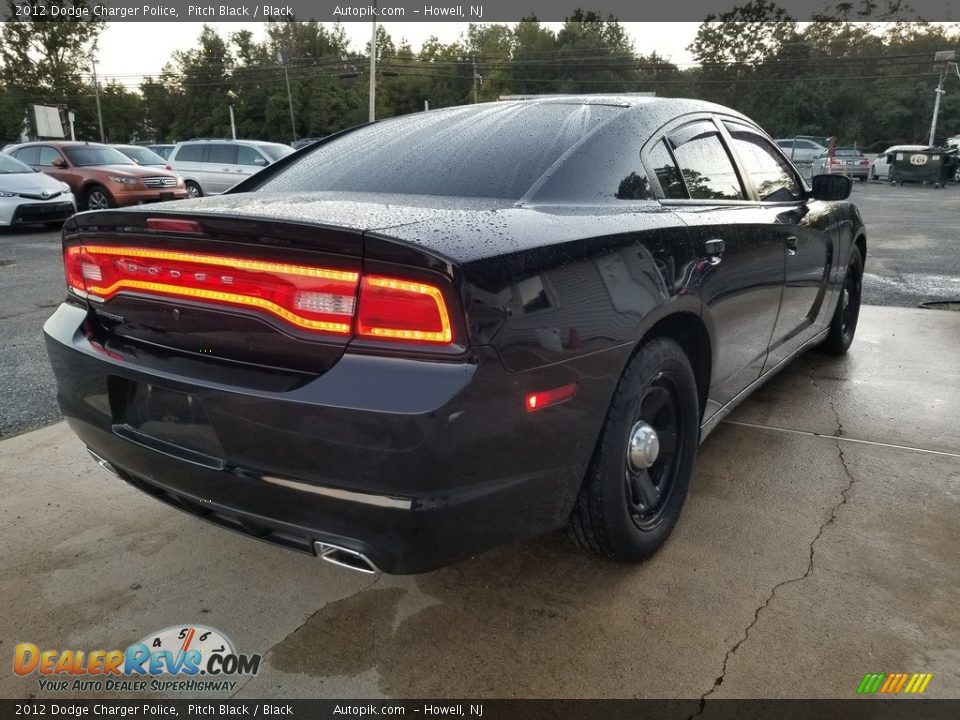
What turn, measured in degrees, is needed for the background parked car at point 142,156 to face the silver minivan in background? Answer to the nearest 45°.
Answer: approximately 45° to its left

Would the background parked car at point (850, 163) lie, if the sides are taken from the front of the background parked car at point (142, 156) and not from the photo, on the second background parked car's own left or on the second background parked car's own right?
on the second background parked car's own left

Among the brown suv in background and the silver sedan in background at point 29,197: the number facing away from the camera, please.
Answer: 0

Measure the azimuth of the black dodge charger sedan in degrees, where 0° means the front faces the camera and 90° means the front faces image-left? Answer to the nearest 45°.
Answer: approximately 225°

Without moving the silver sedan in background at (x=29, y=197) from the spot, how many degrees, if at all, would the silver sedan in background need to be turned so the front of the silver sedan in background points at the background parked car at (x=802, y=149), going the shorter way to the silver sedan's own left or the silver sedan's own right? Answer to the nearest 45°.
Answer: approximately 45° to the silver sedan's own left

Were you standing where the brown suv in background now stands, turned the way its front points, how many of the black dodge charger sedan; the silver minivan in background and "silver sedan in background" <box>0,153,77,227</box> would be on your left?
1

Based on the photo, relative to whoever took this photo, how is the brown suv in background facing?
facing the viewer and to the right of the viewer

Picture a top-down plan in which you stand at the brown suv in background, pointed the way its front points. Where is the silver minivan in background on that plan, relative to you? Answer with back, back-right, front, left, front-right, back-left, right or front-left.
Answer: left

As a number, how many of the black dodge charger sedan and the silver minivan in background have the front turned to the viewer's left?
0
